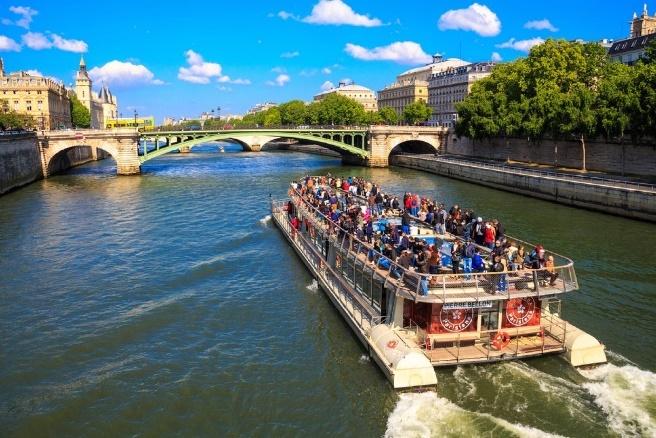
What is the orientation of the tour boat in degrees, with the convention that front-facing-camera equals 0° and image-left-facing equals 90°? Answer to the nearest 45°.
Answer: approximately 135°
